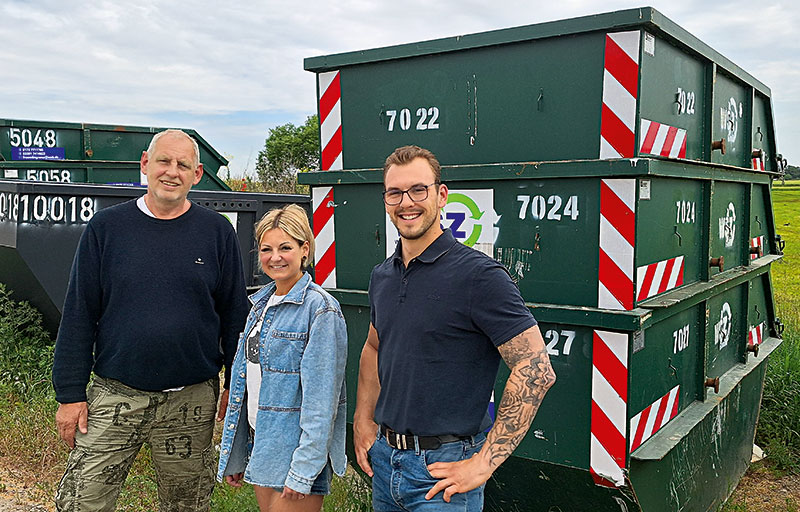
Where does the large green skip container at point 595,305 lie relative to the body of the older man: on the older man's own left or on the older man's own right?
on the older man's own left

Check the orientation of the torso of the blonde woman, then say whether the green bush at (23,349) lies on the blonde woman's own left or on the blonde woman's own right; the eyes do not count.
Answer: on the blonde woman's own right

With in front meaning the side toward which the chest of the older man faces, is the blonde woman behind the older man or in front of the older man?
in front

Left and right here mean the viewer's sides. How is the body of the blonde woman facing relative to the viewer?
facing the viewer and to the left of the viewer

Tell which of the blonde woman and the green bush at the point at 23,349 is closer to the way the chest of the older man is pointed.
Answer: the blonde woman

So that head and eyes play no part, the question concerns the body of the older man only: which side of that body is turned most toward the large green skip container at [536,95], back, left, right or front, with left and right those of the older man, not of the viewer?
left

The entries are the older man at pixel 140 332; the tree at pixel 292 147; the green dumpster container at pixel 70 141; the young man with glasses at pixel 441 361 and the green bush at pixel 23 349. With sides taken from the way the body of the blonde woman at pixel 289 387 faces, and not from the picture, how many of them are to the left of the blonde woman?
1

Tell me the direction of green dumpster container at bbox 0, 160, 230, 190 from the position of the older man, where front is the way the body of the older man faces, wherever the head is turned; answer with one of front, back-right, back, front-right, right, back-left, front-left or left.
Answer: back

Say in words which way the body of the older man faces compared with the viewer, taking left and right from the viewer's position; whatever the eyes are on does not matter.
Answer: facing the viewer

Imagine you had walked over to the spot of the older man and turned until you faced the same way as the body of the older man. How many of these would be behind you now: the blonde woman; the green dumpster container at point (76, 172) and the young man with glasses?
1

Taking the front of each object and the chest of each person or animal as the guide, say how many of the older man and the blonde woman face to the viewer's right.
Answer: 0
